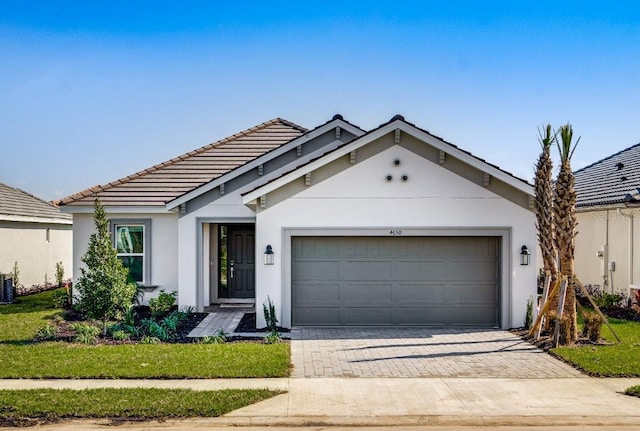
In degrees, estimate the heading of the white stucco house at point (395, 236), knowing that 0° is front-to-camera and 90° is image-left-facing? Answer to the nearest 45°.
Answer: approximately 0°

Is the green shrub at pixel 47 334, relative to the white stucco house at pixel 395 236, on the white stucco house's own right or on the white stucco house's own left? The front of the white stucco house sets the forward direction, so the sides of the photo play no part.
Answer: on the white stucco house's own right

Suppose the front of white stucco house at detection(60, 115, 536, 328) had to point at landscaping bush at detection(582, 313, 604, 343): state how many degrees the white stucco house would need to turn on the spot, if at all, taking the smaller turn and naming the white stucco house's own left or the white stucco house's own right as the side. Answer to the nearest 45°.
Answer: approximately 45° to the white stucco house's own left

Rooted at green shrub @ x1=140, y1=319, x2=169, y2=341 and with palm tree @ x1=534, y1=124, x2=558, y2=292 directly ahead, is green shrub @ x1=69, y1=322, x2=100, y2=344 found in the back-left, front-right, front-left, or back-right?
back-right

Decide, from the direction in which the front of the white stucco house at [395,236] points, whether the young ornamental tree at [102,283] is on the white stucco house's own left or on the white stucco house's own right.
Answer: on the white stucco house's own right
